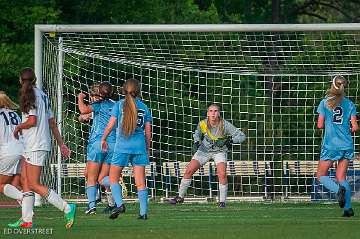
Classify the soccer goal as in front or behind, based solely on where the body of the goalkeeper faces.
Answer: behind

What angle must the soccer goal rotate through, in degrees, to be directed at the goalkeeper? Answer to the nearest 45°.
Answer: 0° — it already faces them

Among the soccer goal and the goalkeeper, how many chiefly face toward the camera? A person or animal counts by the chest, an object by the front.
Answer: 2

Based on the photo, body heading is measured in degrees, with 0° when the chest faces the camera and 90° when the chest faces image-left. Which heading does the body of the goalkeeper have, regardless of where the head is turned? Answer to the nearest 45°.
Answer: approximately 0°
